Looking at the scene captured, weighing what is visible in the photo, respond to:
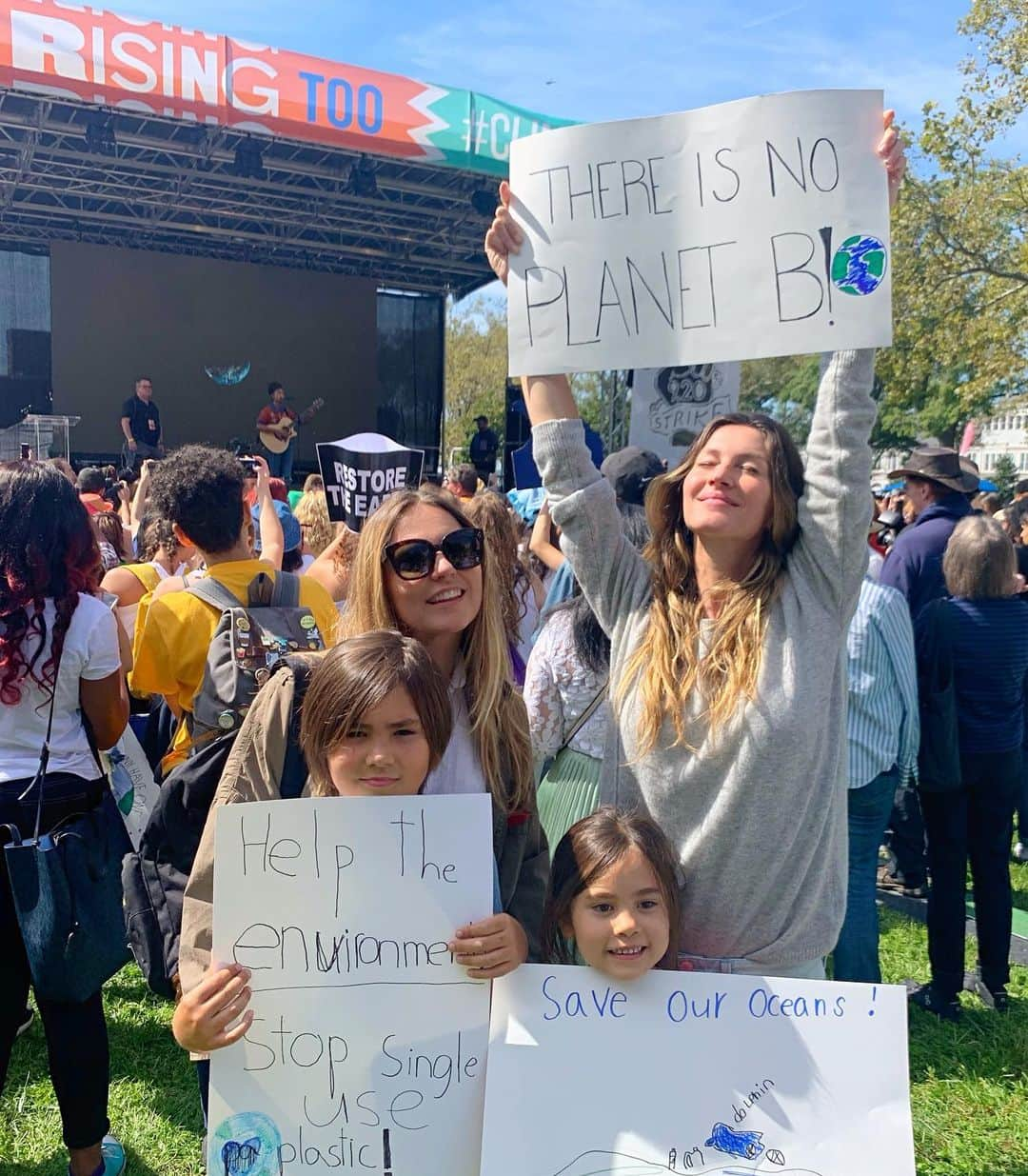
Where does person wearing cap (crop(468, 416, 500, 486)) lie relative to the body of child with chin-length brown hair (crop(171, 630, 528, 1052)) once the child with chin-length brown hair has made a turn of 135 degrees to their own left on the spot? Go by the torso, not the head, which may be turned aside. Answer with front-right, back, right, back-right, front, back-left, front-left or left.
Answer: front-left

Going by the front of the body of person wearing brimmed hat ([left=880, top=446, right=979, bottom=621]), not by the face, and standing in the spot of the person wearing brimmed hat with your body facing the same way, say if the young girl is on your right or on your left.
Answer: on your left

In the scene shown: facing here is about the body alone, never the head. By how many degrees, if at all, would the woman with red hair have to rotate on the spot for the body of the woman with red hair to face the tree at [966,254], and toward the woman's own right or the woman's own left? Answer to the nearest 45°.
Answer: approximately 45° to the woman's own right

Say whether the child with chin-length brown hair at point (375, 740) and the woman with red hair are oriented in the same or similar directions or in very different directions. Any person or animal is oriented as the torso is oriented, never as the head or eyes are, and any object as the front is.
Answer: very different directions

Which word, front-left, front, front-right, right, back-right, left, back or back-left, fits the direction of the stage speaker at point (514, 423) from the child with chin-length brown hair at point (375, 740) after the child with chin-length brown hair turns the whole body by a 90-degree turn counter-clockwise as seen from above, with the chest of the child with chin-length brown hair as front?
left

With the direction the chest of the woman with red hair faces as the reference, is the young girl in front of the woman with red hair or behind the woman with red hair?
behind

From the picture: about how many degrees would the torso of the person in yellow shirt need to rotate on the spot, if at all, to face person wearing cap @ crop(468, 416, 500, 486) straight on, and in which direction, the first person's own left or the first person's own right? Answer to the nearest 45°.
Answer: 0° — they already face them
